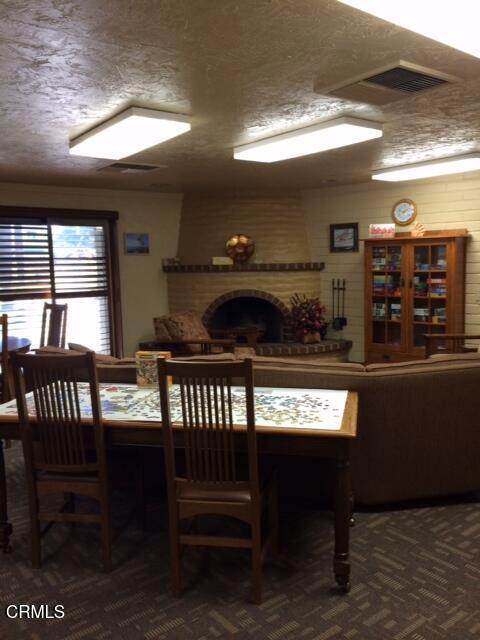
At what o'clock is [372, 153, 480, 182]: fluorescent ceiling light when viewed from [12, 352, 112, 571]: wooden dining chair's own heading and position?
The fluorescent ceiling light is roughly at 2 o'clock from the wooden dining chair.

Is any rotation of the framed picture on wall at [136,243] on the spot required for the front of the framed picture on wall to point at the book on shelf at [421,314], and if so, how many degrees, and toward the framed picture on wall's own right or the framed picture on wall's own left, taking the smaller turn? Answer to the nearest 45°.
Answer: approximately 45° to the framed picture on wall's own left

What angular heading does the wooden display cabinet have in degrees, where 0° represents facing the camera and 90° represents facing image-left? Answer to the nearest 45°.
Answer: approximately 45°

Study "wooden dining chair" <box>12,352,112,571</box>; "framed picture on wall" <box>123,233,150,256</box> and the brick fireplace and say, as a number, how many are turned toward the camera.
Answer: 2

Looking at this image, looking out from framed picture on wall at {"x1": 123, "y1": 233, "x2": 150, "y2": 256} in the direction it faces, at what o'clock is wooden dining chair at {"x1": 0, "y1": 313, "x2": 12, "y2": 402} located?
The wooden dining chair is roughly at 1 o'clock from the framed picture on wall.

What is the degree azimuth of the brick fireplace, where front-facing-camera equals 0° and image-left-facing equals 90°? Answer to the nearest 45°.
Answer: approximately 0°

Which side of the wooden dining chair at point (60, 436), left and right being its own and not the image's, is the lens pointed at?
back

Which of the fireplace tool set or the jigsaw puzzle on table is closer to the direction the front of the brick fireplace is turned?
the jigsaw puzzle on table
